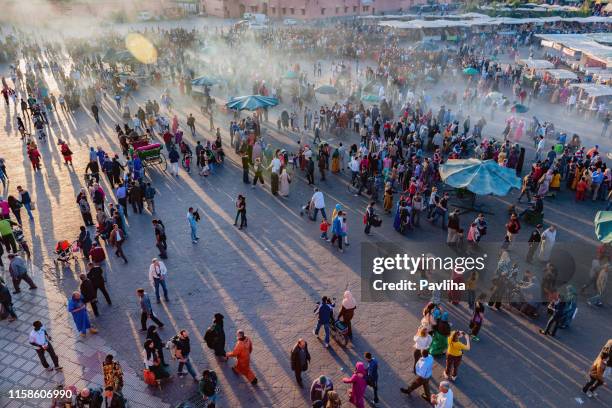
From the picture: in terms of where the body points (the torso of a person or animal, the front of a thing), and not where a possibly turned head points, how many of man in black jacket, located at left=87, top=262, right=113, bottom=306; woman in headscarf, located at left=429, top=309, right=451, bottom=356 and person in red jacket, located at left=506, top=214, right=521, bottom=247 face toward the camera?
1

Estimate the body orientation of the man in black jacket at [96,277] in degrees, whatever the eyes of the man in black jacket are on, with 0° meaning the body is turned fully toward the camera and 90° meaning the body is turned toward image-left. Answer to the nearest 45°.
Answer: approximately 135°

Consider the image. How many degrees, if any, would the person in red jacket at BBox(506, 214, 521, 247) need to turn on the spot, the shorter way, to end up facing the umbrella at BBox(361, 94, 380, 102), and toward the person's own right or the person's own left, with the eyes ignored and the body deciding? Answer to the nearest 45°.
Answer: approximately 135° to the person's own right

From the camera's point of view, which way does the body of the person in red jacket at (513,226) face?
toward the camera

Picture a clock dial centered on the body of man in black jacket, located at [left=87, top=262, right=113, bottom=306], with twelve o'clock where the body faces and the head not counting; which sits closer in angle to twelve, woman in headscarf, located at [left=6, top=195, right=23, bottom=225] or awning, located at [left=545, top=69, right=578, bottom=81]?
the woman in headscarf

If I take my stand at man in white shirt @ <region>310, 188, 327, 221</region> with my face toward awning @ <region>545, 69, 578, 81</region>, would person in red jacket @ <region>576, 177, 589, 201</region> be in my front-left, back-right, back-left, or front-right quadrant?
front-right

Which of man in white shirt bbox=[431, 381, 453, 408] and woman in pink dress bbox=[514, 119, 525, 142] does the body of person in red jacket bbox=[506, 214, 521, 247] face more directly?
the man in white shirt

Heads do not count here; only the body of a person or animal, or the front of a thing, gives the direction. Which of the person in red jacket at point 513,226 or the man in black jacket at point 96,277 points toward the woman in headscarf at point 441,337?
the person in red jacket

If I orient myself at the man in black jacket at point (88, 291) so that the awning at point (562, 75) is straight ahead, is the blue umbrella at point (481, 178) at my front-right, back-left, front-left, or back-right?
front-right
